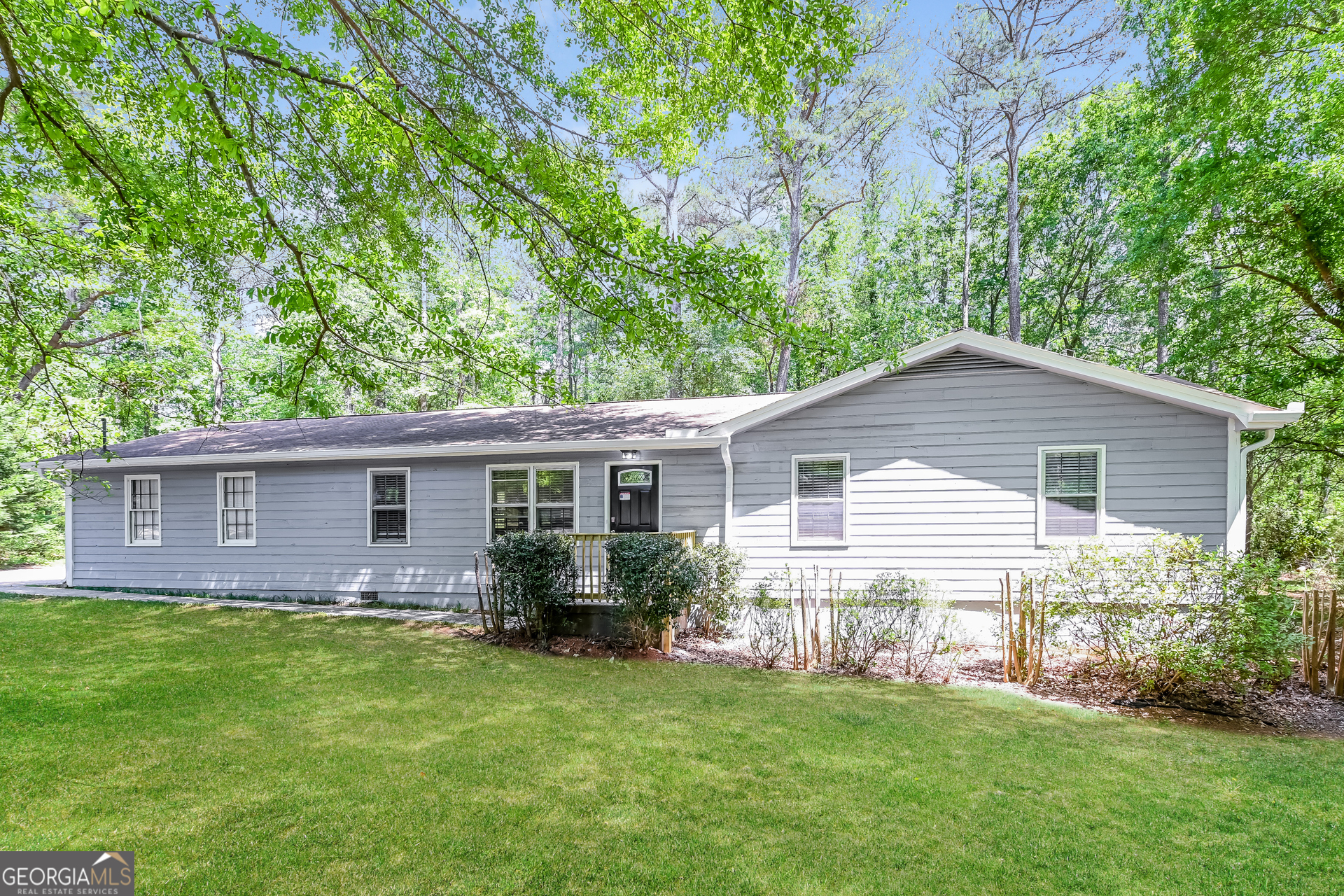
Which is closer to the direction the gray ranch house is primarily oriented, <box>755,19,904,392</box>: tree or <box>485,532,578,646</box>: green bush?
the green bush

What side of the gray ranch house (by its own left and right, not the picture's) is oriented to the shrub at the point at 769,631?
front

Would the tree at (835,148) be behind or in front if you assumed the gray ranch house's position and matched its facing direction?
behind

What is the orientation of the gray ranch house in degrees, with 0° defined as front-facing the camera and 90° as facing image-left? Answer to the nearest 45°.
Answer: approximately 0°

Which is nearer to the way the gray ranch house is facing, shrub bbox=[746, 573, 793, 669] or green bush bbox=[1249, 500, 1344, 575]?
the shrub

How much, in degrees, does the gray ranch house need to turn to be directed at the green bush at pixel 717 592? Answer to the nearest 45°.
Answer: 0° — it already faces it
